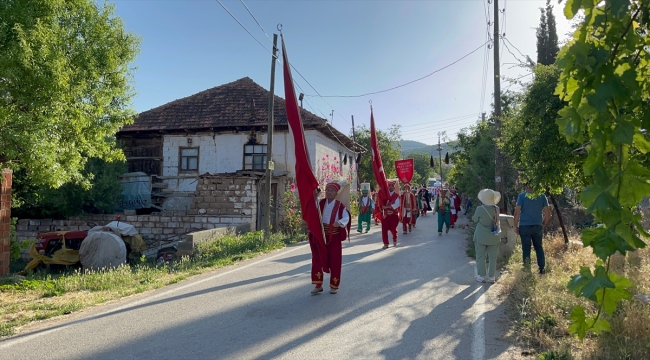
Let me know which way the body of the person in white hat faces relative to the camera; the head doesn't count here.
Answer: away from the camera

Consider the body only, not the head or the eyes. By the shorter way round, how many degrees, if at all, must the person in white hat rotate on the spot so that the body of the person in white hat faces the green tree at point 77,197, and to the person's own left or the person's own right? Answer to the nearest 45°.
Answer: approximately 90° to the person's own left

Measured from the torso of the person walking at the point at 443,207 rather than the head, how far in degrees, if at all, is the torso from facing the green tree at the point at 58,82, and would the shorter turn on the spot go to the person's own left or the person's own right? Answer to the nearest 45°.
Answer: approximately 45° to the person's own right

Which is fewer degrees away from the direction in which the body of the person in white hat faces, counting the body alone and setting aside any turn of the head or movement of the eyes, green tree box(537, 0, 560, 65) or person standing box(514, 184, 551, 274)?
the green tree

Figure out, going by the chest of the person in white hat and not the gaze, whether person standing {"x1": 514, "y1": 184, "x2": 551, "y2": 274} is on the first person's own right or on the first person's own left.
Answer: on the first person's own right

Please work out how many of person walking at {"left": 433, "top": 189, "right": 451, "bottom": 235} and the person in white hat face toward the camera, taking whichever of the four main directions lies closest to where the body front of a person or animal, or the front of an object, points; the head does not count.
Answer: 1

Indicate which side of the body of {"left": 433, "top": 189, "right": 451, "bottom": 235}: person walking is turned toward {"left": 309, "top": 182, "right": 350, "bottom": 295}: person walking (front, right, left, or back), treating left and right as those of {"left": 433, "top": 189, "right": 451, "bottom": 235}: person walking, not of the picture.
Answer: front

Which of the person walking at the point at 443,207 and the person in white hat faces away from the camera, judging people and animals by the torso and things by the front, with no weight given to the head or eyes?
the person in white hat

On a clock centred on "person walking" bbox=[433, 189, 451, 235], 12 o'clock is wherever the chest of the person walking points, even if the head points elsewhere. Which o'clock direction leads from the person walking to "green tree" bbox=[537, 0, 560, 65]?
The green tree is roughly at 7 o'clock from the person walking.

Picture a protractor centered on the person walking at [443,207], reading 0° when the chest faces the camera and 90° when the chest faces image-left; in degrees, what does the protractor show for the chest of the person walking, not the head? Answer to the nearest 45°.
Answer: approximately 0°

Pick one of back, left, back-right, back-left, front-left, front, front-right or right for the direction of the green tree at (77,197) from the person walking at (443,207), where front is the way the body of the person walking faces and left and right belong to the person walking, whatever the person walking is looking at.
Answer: right

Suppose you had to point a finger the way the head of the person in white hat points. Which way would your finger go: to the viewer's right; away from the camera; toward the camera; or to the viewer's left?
away from the camera
